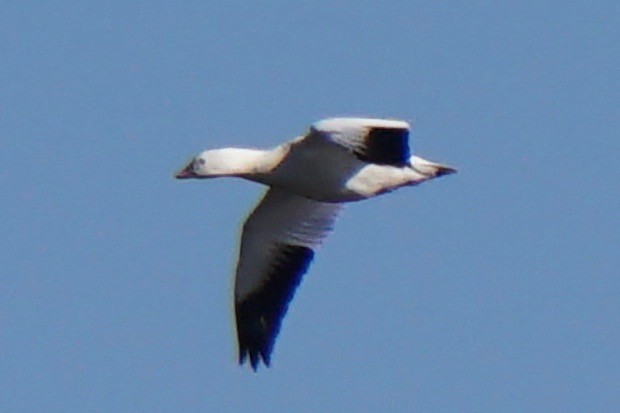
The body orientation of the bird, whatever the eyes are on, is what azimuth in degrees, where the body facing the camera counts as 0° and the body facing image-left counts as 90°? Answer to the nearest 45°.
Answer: approximately 90°
